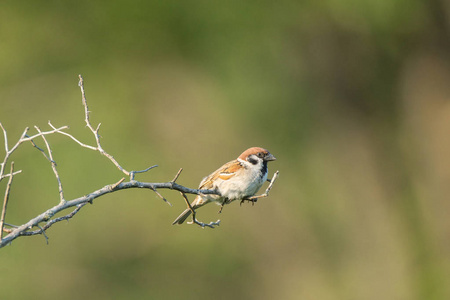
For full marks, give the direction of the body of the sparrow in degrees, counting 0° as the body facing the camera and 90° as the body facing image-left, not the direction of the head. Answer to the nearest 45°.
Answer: approximately 270°
